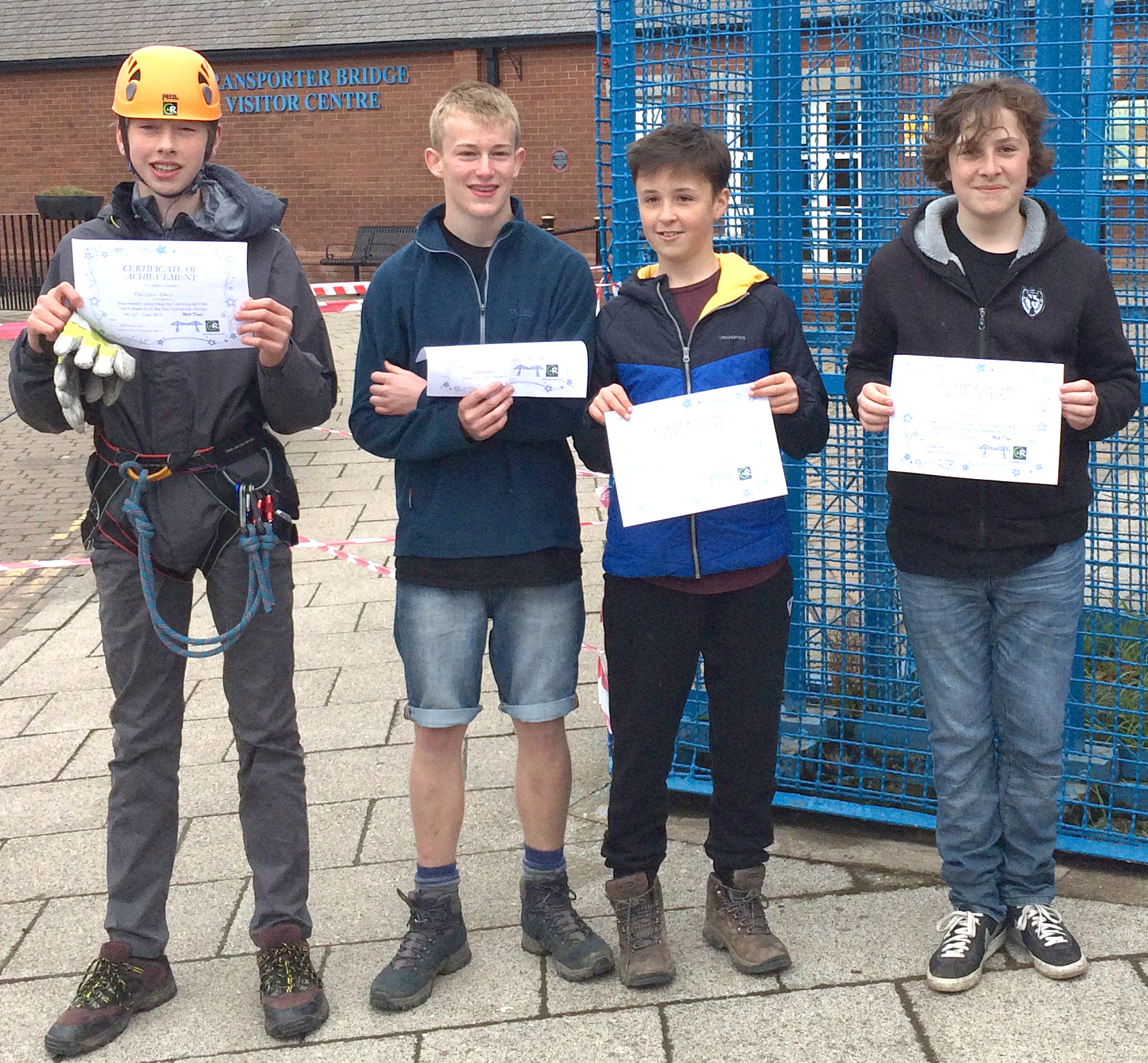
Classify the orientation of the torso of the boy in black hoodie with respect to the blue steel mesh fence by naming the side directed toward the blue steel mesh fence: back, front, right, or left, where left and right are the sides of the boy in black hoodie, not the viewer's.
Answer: back

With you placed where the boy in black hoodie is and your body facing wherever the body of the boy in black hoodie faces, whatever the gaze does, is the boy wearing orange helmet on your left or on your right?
on your right

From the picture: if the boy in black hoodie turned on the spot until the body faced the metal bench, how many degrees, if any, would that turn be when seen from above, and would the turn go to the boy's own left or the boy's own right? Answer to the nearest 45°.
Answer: approximately 135° to the boy's own right

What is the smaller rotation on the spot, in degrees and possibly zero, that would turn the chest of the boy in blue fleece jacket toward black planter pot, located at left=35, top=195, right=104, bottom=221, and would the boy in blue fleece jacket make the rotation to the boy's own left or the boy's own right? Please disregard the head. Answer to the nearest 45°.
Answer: approximately 180°

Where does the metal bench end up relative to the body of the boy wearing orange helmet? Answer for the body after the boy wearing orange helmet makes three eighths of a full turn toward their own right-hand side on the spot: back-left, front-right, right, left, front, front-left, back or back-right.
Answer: front-right

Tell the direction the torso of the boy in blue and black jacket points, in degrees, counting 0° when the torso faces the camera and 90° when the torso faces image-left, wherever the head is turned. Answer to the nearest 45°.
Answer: approximately 0°

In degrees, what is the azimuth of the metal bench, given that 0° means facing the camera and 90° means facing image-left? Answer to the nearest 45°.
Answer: approximately 45°
